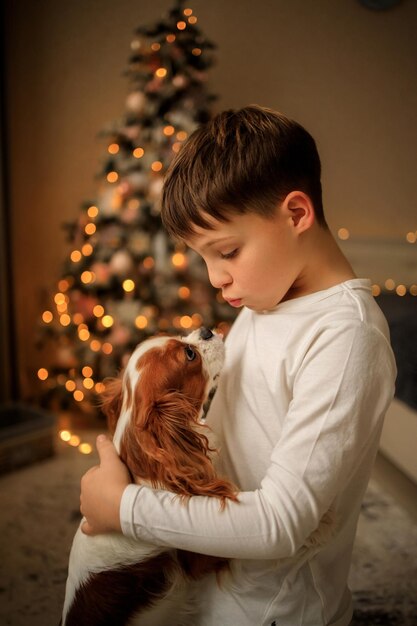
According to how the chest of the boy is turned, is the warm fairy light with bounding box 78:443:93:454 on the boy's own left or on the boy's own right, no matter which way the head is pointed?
on the boy's own right

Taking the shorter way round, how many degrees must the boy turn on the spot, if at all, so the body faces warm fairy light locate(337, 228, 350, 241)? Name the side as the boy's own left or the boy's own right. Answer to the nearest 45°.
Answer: approximately 90° to the boy's own right

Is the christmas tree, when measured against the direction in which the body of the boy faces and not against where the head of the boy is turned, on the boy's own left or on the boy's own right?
on the boy's own right

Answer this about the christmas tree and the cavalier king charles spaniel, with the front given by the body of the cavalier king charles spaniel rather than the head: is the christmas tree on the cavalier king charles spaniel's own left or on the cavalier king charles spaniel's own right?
on the cavalier king charles spaniel's own left

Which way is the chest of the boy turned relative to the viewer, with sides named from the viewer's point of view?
facing to the left of the viewer

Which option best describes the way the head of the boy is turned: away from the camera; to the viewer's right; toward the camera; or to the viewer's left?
to the viewer's left

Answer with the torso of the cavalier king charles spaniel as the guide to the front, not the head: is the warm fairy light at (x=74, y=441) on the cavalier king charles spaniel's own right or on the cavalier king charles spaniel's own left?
on the cavalier king charles spaniel's own left

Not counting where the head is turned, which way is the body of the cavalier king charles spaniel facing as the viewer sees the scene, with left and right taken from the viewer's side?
facing to the right of the viewer
